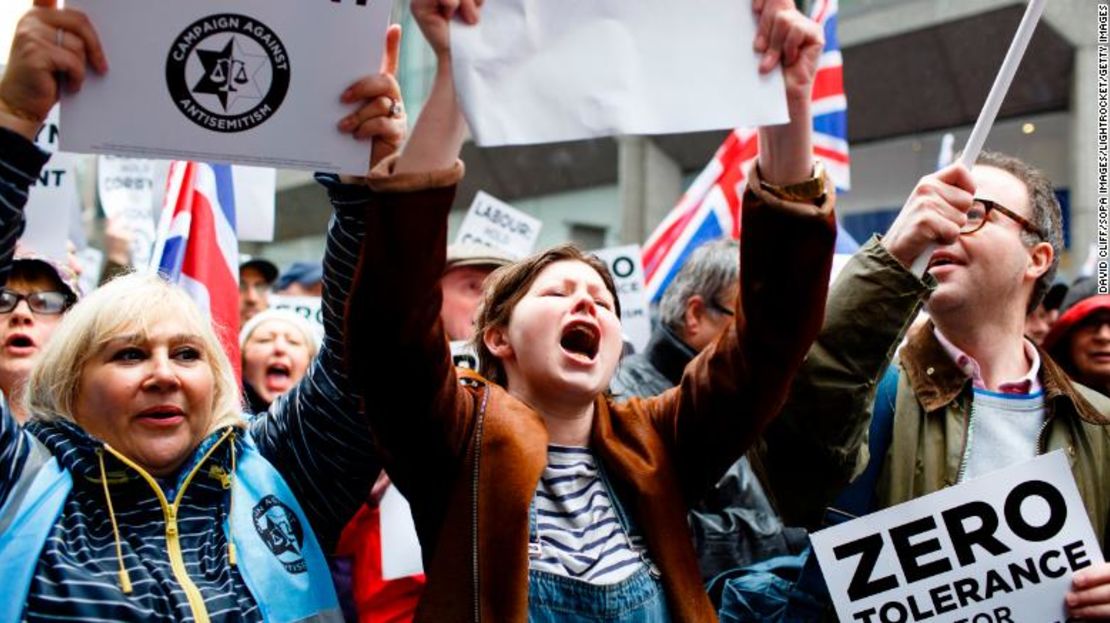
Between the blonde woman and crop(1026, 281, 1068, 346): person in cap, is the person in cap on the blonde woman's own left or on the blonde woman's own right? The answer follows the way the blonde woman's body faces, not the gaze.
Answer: on the blonde woman's own left

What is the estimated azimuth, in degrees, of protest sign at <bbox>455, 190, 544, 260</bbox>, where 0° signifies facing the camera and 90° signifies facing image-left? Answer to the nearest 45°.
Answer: approximately 0°
